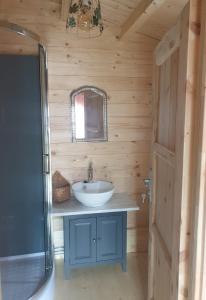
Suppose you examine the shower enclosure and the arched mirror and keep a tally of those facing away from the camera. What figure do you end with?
0

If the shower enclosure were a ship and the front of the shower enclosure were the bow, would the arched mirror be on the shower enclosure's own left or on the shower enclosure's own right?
on the shower enclosure's own left

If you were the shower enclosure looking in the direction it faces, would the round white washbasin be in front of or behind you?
in front

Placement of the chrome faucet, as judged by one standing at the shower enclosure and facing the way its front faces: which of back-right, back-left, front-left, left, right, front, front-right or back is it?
front-left

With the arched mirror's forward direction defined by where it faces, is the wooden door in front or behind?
in front

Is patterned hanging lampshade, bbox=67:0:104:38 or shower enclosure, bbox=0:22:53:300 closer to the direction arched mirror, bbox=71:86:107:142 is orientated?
the patterned hanging lampshade

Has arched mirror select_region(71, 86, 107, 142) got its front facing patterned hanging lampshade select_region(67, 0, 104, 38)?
yes

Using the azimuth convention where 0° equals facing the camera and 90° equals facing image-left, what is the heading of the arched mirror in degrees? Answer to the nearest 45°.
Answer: approximately 0°

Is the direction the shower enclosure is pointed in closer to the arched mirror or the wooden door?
the wooden door
